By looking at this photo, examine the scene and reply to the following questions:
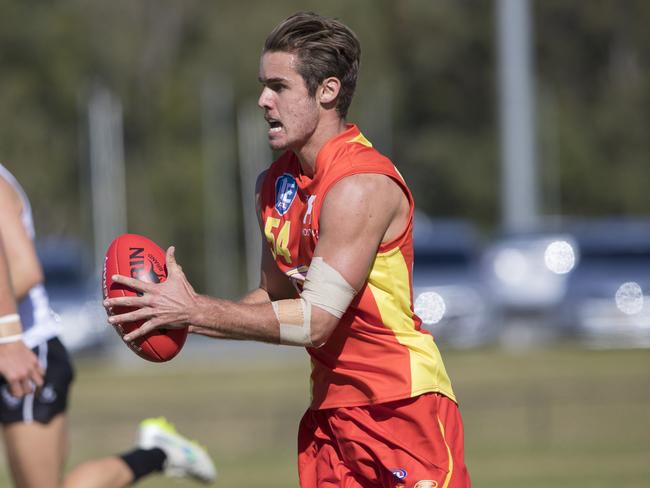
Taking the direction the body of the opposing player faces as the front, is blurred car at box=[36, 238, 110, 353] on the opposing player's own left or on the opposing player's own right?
on the opposing player's own right

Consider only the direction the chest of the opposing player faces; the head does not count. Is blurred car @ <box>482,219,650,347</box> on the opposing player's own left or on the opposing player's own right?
on the opposing player's own right

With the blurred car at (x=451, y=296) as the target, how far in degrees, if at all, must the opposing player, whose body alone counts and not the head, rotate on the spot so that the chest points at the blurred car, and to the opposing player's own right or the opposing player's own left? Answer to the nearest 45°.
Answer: approximately 135° to the opposing player's own right

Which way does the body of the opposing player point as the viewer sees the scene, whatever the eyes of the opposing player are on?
to the viewer's left
